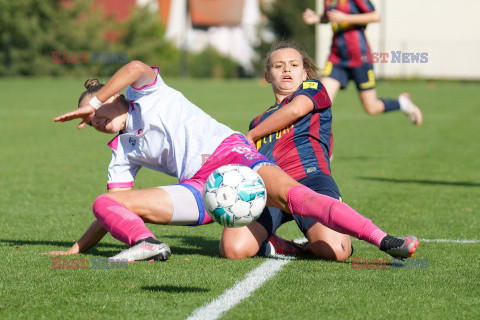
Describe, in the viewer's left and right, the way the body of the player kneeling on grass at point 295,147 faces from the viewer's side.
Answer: facing the viewer and to the left of the viewer

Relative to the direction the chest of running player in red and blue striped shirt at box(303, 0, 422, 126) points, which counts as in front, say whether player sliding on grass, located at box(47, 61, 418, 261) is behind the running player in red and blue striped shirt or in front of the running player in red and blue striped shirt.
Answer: in front

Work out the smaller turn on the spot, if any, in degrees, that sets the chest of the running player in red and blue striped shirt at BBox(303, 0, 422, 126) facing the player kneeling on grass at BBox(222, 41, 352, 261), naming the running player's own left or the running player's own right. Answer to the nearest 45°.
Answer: approximately 45° to the running player's own left

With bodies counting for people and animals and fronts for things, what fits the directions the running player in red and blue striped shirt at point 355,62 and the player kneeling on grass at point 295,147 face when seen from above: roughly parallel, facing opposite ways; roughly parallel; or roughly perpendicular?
roughly parallel

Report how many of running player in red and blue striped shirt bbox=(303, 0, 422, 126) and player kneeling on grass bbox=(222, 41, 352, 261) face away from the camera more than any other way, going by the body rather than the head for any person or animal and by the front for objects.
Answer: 0

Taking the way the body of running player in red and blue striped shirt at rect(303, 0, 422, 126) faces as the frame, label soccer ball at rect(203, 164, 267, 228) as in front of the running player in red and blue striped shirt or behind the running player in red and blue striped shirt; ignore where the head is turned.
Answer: in front

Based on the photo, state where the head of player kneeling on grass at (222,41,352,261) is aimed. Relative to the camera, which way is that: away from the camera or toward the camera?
toward the camera

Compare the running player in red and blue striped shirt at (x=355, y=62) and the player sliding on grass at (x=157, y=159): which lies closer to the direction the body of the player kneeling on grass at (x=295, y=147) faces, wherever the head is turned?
the player sliding on grass
